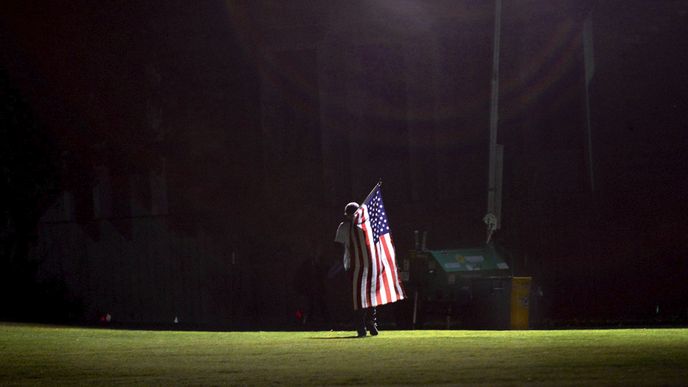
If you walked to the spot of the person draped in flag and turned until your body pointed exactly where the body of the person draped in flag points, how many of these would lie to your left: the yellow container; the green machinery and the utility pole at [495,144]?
0

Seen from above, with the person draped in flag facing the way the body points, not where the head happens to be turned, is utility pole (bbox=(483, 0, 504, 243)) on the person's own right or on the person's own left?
on the person's own right

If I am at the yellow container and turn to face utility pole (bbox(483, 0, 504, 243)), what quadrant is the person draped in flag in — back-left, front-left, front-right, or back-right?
back-left

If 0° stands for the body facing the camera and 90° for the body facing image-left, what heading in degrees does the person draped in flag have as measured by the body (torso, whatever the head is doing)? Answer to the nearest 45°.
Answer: approximately 135°

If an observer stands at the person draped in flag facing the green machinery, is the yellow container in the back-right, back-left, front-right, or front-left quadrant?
front-right

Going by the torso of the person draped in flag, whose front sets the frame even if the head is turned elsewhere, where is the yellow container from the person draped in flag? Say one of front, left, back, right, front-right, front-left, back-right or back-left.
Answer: right
